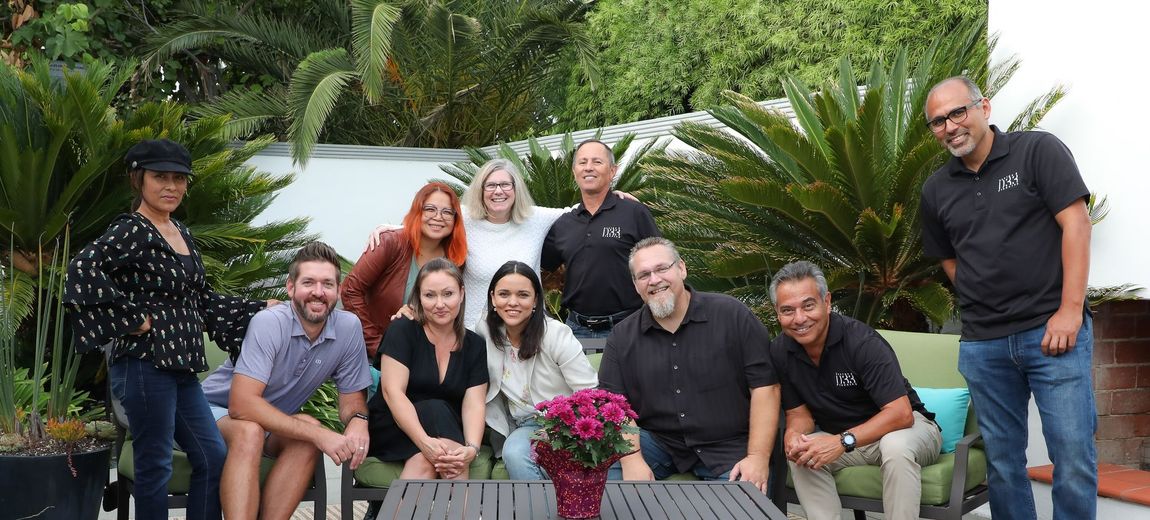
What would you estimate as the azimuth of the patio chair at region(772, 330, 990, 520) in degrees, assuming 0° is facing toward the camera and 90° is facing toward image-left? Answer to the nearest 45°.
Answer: approximately 45°

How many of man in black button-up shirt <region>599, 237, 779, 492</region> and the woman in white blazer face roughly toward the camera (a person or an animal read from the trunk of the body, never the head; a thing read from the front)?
2

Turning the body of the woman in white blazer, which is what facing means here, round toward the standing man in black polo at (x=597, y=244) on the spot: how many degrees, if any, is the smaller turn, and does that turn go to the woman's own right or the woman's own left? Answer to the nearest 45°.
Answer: approximately 135° to the woman's own left

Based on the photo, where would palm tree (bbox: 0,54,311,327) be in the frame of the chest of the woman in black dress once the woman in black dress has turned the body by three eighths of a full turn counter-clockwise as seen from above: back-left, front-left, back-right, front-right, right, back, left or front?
left

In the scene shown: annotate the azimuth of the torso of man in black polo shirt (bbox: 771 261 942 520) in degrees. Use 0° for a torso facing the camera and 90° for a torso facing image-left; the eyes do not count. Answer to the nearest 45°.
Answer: approximately 45°
